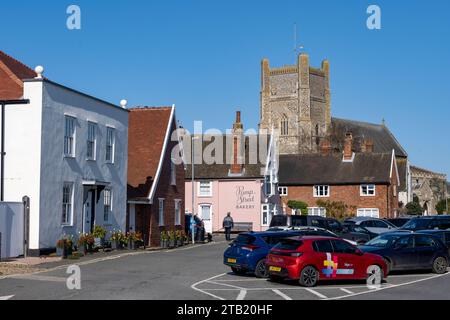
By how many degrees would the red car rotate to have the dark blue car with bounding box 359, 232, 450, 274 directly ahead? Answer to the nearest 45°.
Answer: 0° — it already faces it

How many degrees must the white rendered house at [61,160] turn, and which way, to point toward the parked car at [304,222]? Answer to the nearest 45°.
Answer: approximately 45° to its left

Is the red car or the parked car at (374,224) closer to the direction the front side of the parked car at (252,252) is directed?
the parked car

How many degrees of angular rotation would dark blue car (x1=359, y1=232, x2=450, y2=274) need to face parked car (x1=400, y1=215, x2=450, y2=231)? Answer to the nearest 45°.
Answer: approximately 135° to its right

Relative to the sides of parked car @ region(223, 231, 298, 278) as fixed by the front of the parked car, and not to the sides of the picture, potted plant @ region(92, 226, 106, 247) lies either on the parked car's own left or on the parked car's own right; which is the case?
on the parked car's own left

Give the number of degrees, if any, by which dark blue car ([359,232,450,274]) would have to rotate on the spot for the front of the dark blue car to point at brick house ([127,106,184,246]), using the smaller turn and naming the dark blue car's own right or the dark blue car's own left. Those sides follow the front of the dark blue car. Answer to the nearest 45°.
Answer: approximately 90° to the dark blue car's own right

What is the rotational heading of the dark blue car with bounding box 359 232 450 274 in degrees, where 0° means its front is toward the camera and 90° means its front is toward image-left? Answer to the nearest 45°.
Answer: approximately 45°

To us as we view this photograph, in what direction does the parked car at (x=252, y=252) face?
facing away from the viewer and to the right of the viewer
